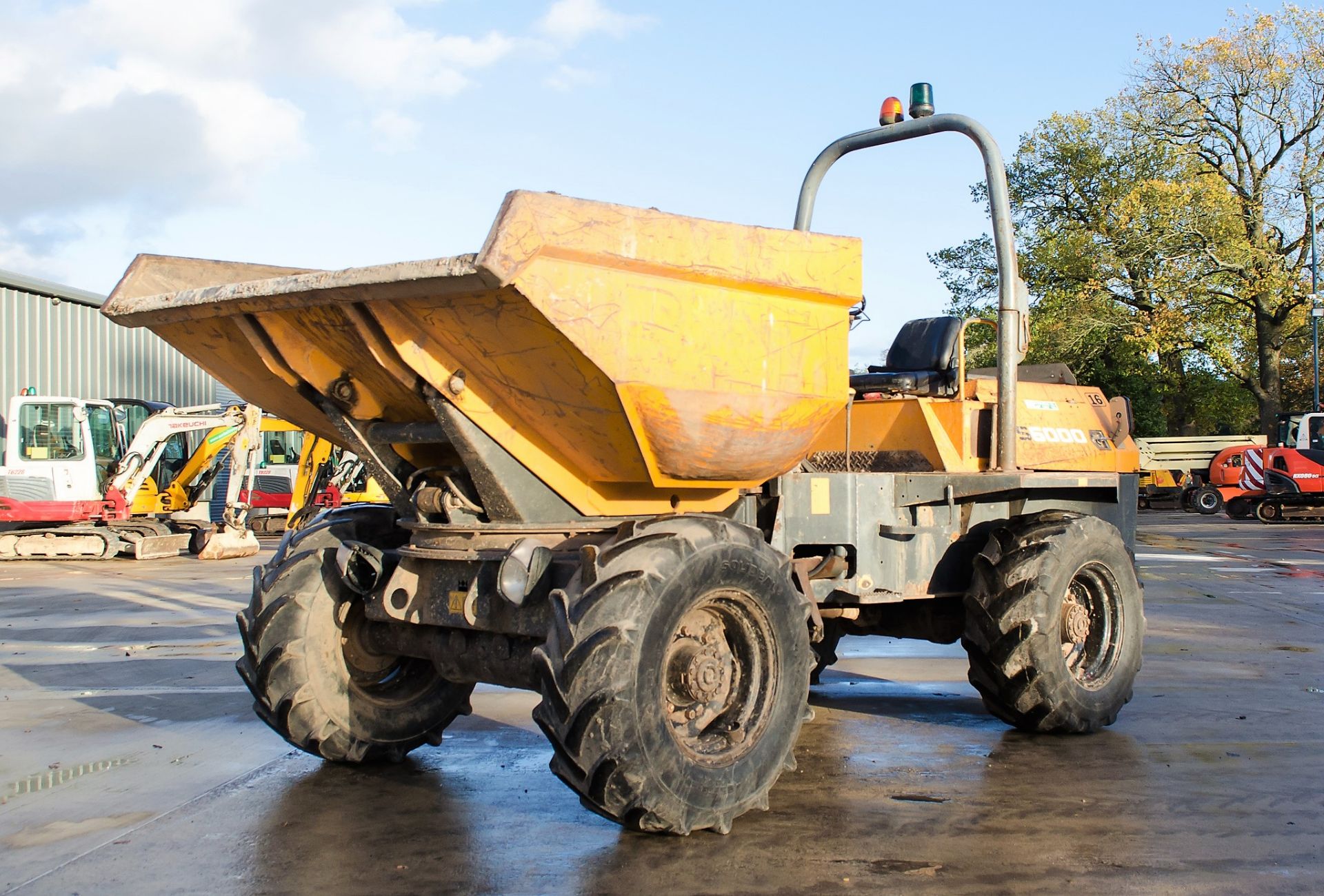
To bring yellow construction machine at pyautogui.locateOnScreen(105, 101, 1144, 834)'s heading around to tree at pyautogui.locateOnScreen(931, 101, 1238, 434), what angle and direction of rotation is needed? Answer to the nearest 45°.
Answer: approximately 180°

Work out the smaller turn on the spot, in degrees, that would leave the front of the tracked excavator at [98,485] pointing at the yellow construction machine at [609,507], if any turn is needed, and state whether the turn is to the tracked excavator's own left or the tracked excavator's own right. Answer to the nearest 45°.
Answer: approximately 45° to the tracked excavator's own right

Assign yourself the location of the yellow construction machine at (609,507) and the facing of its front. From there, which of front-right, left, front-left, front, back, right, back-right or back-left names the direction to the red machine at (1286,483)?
back

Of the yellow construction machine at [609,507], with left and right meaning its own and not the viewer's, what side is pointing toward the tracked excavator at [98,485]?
right

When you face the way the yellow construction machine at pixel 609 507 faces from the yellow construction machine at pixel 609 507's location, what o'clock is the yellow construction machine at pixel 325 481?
the yellow construction machine at pixel 325 481 is roughly at 4 o'clock from the yellow construction machine at pixel 609 507.

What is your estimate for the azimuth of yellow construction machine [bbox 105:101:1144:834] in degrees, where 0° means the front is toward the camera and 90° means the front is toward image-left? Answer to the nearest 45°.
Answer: approximately 45°

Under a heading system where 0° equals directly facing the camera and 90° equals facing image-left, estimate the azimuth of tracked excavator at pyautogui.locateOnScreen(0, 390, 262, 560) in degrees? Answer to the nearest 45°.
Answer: approximately 315°
